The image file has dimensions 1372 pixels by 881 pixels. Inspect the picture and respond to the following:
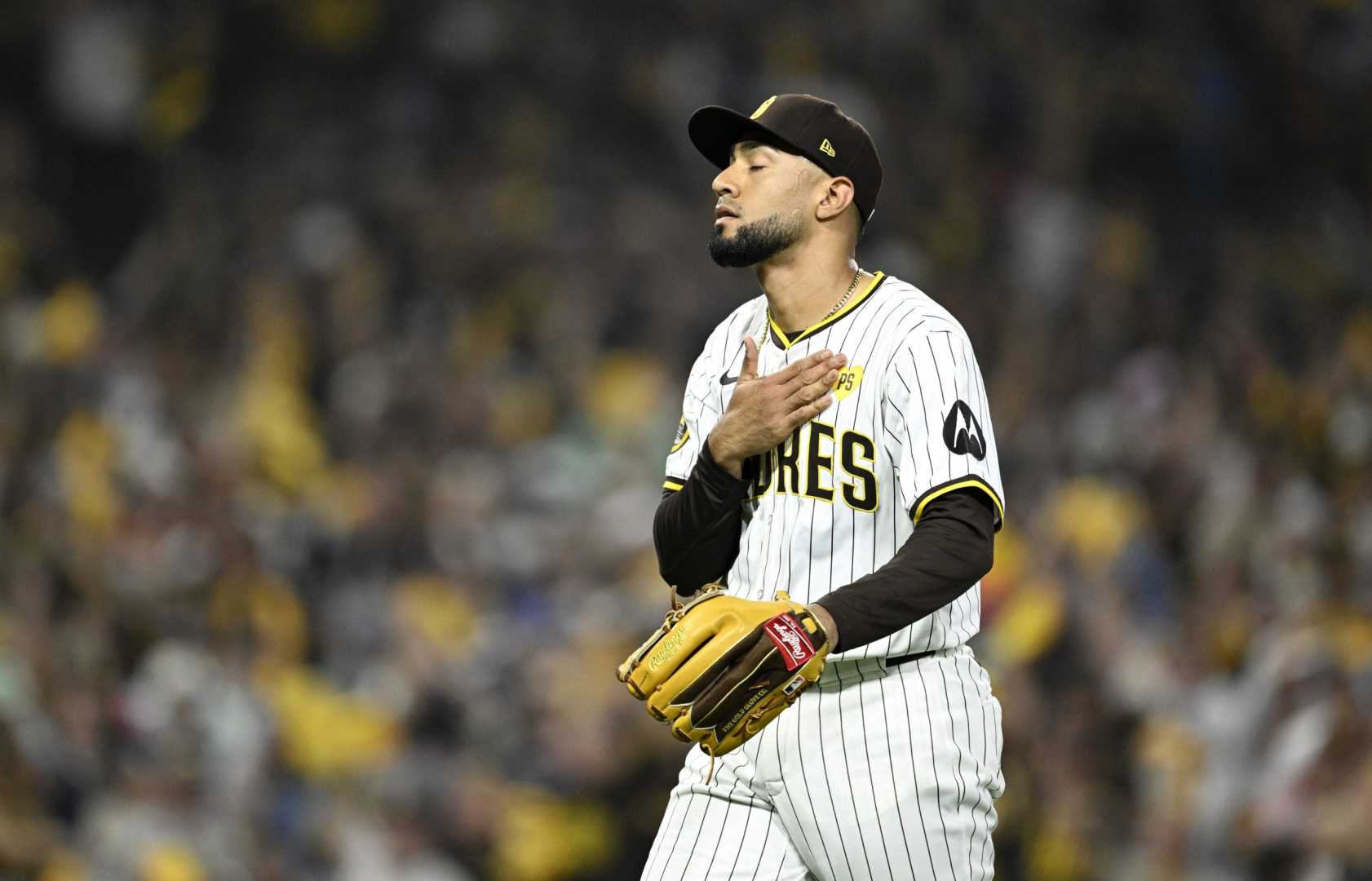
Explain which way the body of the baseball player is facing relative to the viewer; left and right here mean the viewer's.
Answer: facing the viewer and to the left of the viewer
